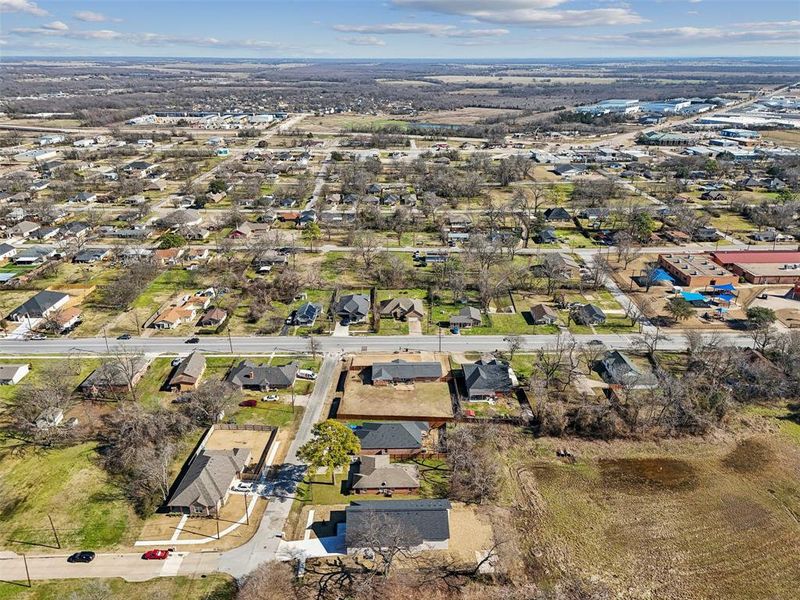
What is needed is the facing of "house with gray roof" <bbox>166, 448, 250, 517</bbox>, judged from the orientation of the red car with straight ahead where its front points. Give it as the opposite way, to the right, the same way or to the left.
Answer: to the left

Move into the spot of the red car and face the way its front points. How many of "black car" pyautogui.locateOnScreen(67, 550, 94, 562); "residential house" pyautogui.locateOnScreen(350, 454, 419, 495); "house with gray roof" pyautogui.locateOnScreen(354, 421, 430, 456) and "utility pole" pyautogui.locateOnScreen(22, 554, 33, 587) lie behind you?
2

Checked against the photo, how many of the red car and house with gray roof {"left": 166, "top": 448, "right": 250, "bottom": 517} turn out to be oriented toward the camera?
1

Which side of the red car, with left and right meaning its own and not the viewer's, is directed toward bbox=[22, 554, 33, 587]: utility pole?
front

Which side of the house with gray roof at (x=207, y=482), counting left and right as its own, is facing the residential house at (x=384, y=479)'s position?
left

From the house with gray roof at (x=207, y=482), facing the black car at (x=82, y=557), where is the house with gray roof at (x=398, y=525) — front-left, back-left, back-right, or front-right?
back-left

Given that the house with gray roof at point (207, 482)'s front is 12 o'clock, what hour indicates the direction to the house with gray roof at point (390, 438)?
the house with gray roof at point (390, 438) is roughly at 9 o'clock from the house with gray roof at point (207, 482).

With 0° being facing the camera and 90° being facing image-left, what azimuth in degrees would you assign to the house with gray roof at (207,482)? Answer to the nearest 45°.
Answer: approximately 0°

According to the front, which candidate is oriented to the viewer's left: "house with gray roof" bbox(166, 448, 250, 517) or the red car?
the red car

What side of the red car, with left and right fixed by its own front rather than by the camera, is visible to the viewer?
left

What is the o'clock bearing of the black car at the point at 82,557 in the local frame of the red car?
The black car is roughly at 1 o'clock from the red car.

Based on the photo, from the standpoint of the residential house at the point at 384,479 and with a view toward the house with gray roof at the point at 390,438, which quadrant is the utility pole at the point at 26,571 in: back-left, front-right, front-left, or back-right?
back-left
